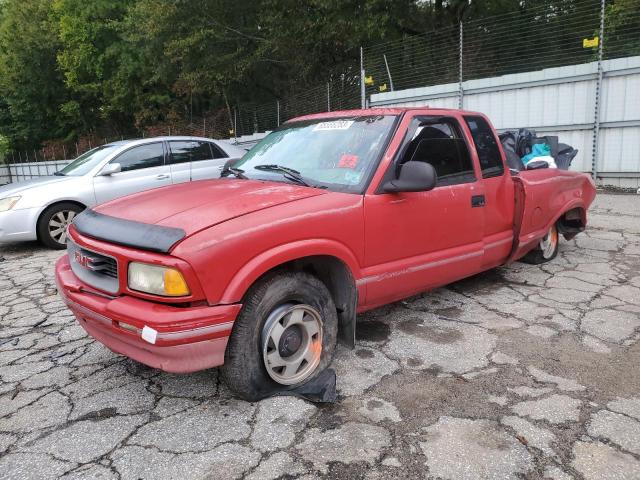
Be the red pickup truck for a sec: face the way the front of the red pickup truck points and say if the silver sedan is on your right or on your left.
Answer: on your right

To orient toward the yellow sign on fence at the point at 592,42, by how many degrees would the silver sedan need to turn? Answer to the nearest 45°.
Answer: approximately 135° to its left

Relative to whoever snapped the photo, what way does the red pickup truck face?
facing the viewer and to the left of the viewer

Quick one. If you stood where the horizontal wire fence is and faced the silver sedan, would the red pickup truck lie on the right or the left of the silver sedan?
left

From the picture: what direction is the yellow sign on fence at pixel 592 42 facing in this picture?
toward the camera

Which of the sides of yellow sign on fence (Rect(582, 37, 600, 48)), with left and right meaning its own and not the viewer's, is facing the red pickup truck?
front

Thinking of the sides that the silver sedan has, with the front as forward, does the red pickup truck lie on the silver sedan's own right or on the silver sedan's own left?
on the silver sedan's own left

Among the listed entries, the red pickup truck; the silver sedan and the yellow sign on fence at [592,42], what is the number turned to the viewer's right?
0

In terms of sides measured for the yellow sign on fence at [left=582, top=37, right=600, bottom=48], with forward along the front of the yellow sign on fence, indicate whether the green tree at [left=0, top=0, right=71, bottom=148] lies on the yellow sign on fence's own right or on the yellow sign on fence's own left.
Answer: on the yellow sign on fence's own right

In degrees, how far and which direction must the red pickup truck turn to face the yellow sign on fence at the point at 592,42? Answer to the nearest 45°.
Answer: approximately 180°

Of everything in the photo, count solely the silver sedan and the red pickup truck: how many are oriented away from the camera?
0
